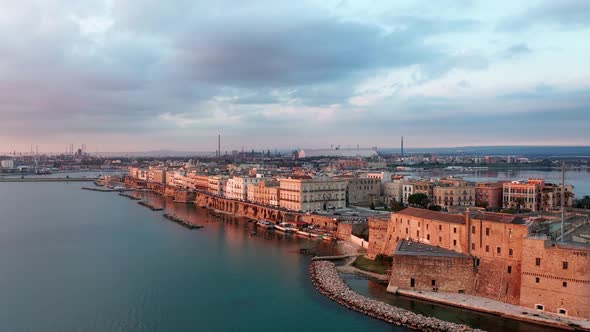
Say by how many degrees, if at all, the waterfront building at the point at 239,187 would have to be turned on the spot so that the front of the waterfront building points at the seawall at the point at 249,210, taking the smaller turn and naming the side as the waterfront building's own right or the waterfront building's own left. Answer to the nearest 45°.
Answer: approximately 45° to the waterfront building's own left

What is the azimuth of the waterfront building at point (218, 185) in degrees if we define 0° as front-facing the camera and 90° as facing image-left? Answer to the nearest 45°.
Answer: approximately 45°

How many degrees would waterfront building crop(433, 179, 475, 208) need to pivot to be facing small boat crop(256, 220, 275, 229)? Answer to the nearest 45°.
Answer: approximately 45° to its right

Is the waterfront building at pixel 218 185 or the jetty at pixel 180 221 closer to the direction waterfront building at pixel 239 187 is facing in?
the jetty

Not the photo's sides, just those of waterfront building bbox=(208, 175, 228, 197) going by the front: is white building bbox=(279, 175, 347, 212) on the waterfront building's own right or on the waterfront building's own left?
on the waterfront building's own left

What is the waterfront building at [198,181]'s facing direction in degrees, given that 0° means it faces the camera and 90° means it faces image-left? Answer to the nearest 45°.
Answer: approximately 45°

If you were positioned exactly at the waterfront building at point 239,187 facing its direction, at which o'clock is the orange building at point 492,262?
The orange building is roughly at 10 o'clock from the waterfront building.

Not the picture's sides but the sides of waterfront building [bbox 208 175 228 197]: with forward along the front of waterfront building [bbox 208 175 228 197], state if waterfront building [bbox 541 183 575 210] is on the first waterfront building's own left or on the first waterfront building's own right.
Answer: on the first waterfront building's own left
